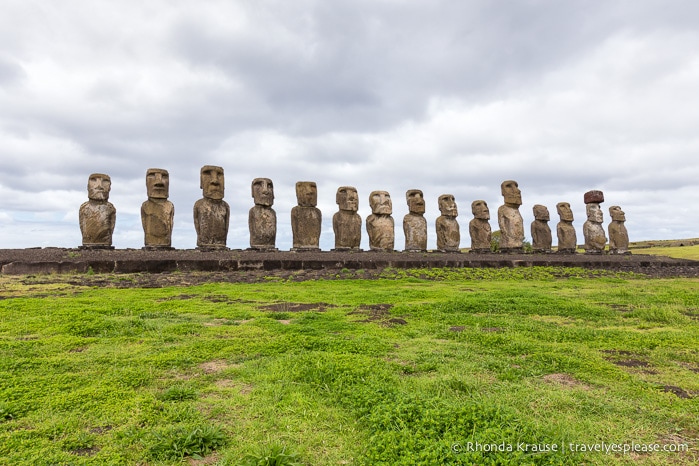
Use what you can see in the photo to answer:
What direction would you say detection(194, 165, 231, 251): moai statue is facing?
toward the camera

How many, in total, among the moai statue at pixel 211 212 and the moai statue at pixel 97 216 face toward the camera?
2

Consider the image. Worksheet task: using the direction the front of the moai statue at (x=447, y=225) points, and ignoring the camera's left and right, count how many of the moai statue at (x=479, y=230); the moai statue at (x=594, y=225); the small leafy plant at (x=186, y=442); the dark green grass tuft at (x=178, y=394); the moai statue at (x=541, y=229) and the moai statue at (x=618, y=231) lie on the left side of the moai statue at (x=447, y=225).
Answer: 4

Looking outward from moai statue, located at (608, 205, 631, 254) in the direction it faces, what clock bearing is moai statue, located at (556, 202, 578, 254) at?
moai statue, located at (556, 202, 578, 254) is roughly at 3 o'clock from moai statue, located at (608, 205, 631, 254).

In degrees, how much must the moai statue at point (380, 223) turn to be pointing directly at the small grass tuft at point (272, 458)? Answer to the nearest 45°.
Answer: approximately 45° to its right

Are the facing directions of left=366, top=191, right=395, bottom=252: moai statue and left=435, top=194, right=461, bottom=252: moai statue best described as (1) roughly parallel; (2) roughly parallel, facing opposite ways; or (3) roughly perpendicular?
roughly parallel

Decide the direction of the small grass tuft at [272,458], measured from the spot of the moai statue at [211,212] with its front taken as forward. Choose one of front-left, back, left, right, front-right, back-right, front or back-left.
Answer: front

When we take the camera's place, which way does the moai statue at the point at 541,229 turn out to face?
facing the viewer and to the right of the viewer

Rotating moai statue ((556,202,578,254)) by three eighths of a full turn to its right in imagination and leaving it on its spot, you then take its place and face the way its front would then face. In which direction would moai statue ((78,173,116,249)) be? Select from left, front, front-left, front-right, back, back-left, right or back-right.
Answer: front-left

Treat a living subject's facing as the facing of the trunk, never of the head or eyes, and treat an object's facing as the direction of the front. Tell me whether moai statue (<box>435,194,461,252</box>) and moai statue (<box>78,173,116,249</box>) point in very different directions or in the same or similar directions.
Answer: same or similar directions

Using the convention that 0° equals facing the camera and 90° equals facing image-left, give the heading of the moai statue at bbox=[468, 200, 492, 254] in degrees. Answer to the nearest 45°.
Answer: approximately 315°

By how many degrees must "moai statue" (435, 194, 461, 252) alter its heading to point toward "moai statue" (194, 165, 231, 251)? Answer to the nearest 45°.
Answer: approximately 90° to its right

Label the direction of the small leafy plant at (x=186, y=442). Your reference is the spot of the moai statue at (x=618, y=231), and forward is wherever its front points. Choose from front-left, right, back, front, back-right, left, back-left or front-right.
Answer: front-right

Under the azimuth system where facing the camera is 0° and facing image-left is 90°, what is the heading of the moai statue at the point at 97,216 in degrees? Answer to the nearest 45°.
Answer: approximately 0°

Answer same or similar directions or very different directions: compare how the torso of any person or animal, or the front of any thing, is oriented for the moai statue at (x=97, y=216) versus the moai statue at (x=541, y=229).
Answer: same or similar directions

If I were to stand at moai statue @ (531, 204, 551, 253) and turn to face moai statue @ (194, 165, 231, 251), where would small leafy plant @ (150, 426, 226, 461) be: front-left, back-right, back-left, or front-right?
front-left

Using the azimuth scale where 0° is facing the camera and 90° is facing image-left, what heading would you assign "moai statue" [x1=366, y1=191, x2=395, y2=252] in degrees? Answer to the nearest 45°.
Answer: approximately 315°
